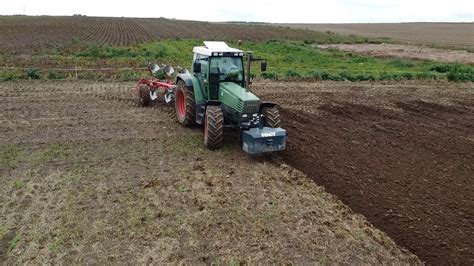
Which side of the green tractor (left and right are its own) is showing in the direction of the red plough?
back

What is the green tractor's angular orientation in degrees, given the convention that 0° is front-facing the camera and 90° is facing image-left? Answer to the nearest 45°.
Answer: approximately 315°
